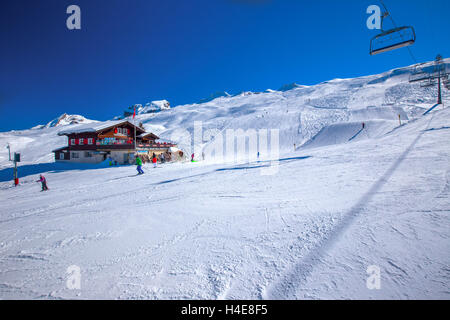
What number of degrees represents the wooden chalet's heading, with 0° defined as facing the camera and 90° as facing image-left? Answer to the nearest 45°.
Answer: approximately 315°
